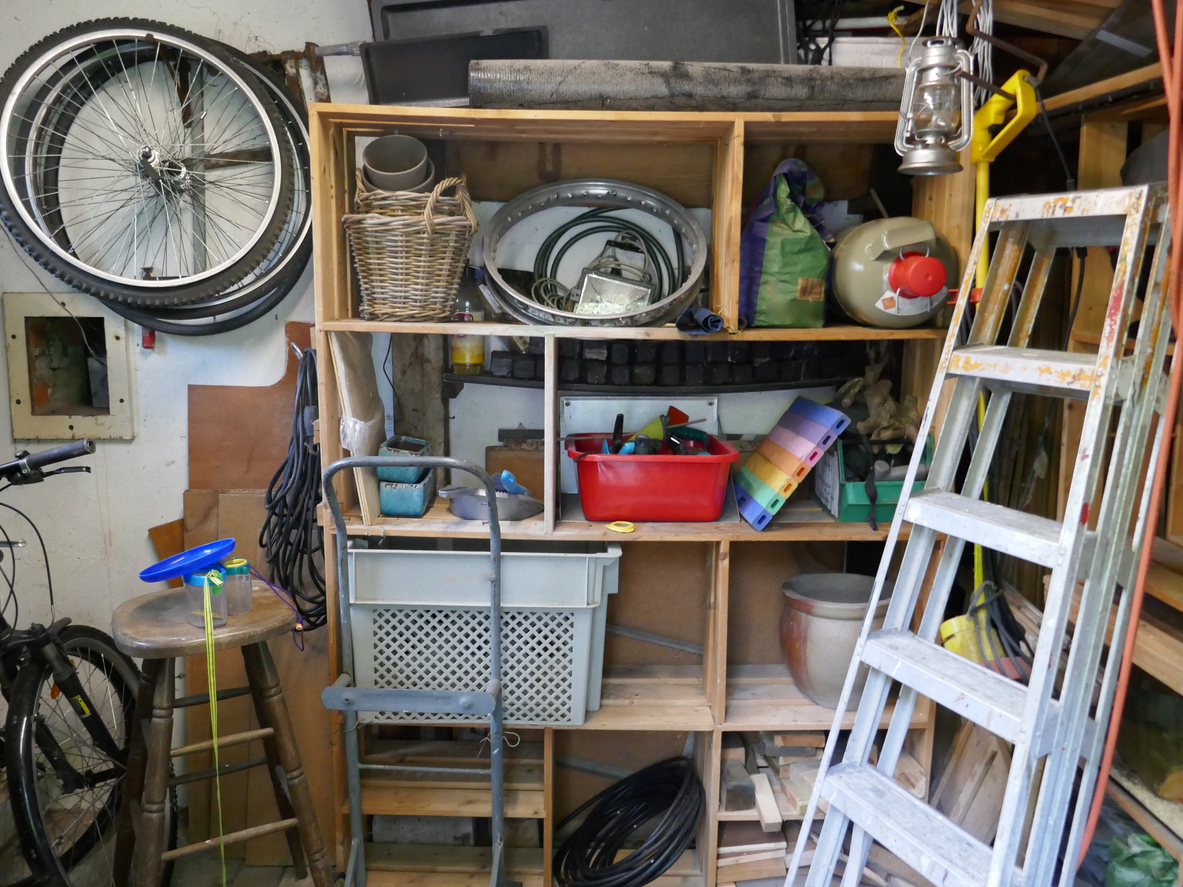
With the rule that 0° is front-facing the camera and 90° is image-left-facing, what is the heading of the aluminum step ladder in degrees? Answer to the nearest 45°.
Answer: approximately 45°

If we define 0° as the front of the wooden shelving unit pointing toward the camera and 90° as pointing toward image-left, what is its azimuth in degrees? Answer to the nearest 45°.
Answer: approximately 0°

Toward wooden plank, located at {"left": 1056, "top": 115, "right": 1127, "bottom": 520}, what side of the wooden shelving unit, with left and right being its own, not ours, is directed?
left

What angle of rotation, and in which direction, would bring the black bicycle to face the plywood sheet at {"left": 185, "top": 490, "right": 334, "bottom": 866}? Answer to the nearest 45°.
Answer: approximately 45° to its right

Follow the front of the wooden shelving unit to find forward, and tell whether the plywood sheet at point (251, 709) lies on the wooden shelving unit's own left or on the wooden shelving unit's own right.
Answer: on the wooden shelving unit's own right

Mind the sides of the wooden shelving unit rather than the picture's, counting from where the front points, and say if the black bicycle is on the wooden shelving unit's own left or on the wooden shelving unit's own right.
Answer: on the wooden shelving unit's own right

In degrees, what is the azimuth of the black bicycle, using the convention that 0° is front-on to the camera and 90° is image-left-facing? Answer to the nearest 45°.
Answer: approximately 225°

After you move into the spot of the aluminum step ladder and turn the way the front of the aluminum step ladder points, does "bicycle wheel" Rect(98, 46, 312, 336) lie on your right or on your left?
on your right
